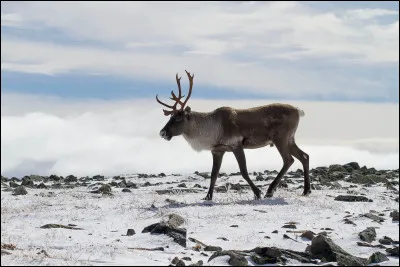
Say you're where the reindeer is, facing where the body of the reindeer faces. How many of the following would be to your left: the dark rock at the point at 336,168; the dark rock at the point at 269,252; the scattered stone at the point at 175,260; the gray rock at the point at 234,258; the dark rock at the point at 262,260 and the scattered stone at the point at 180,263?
5

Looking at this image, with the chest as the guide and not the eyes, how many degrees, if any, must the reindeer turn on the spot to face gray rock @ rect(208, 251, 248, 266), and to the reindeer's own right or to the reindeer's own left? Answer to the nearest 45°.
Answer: approximately 90° to the reindeer's own left

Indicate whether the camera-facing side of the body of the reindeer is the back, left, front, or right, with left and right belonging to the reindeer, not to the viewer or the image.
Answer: left

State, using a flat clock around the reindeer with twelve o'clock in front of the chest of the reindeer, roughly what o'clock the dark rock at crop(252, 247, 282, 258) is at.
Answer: The dark rock is roughly at 9 o'clock from the reindeer.

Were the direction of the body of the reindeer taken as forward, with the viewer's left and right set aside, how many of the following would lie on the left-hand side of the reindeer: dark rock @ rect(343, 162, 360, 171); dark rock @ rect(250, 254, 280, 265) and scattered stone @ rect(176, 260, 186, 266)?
2

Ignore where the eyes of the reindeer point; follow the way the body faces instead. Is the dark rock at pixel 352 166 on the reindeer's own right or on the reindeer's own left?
on the reindeer's own right

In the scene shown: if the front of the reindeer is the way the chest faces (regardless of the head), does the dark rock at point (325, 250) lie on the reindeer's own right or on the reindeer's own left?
on the reindeer's own left

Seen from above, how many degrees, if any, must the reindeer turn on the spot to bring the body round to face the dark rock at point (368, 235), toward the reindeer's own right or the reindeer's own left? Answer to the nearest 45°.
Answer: approximately 135° to the reindeer's own left

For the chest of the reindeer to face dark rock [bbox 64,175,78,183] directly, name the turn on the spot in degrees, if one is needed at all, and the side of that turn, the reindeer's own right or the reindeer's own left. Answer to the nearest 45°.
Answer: approximately 45° to the reindeer's own right

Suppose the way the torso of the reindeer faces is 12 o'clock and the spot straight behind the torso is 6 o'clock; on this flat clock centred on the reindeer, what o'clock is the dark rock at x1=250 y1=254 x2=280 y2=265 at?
The dark rock is roughly at 9 o'clock from the reindeer.

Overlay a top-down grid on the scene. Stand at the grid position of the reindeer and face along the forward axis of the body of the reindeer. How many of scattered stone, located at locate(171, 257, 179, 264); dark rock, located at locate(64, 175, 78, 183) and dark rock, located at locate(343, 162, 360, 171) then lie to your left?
1

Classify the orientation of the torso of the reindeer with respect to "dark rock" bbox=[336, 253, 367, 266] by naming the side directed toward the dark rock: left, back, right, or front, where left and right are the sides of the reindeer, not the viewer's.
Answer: left

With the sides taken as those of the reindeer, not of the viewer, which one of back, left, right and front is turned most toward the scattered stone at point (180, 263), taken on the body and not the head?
left
